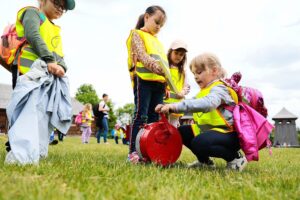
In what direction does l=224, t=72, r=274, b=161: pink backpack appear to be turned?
to the viewer's right

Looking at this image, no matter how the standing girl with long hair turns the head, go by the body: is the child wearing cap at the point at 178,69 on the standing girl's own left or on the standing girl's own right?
on the standing girl's own left

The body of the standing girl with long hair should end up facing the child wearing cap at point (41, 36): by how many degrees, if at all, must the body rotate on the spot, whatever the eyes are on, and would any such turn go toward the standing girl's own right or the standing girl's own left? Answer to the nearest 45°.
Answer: approximately 90° to the standing girl's own right

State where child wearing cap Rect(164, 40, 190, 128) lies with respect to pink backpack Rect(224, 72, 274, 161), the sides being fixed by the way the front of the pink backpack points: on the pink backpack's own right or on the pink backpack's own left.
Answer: on the pink backpack's own left

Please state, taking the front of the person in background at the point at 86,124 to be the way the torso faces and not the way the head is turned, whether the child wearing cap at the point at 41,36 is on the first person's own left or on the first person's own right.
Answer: on the first person's own right

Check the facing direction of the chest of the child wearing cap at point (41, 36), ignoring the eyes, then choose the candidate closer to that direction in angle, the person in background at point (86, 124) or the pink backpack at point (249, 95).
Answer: the pink backpack

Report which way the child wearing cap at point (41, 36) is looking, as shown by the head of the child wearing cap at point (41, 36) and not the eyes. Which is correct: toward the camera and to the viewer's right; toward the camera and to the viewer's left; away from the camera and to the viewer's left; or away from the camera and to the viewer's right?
toward the camera and to the viewer's right
